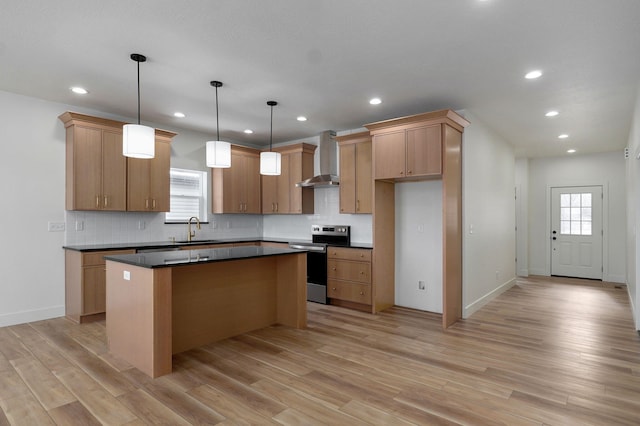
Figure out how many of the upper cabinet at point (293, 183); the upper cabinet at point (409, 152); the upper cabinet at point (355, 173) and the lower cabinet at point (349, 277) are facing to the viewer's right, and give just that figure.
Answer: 0

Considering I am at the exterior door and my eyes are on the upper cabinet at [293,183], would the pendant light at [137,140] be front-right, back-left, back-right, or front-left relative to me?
front-left

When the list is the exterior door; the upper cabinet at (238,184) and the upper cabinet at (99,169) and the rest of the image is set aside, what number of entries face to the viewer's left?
0

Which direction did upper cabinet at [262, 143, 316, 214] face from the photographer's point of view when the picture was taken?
facing the viewer and to the left of the viewer

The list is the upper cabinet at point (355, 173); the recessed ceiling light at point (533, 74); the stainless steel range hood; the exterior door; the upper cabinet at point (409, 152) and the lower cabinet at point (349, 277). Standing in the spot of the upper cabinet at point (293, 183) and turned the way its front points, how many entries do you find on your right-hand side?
0

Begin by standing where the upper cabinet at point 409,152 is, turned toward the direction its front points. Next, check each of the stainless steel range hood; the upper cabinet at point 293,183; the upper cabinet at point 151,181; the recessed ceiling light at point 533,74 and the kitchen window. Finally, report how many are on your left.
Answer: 1

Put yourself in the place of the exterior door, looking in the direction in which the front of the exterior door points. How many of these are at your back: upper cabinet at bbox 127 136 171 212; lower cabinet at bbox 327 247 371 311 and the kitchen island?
0

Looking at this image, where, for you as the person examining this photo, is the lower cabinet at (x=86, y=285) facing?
facing the viewer and to the right of the viewer

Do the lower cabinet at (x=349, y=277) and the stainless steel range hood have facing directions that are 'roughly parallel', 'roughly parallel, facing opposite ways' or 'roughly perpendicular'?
roughly parallel

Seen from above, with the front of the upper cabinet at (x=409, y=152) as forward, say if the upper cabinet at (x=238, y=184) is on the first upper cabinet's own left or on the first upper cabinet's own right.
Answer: on the first upper cabinet's own right

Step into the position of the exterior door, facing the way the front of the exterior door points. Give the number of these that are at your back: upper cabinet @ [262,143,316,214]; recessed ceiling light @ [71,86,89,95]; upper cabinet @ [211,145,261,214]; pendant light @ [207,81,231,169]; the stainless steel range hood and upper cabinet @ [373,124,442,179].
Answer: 0

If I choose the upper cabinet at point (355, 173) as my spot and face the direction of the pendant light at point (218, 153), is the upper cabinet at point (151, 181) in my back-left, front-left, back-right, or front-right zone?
front-right

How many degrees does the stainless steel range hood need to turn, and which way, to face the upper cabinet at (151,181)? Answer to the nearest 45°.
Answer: approximately 45° to its right

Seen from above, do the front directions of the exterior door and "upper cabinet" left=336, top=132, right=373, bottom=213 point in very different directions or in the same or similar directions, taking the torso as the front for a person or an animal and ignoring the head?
same or similar directions

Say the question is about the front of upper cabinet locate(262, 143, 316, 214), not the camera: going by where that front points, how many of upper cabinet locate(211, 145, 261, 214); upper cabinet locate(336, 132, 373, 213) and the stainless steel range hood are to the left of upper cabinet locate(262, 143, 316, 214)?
2

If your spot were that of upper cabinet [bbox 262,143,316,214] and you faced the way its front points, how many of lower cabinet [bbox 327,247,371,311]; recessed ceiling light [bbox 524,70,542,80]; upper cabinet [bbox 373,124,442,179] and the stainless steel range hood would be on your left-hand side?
4

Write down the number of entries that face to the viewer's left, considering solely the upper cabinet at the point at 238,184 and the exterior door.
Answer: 0

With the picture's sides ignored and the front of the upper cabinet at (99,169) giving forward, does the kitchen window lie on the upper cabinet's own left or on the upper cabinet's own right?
on the upper cabinet's own left

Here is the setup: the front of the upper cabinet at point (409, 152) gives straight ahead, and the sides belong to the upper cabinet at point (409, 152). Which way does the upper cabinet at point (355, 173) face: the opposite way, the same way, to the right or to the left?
the same way

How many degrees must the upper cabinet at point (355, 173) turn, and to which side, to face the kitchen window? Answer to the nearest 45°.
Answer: approximately 45° to its right
